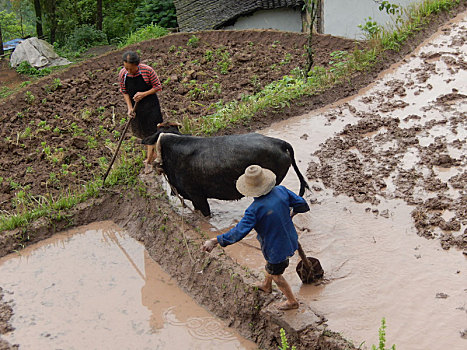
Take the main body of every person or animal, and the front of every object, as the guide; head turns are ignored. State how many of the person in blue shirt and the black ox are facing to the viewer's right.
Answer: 0

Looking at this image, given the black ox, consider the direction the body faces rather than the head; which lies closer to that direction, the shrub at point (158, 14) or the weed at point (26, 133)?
the weed

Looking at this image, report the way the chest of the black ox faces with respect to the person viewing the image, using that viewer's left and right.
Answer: facing to the left of the viewer

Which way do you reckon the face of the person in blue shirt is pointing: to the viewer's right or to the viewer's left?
to the viewer's left

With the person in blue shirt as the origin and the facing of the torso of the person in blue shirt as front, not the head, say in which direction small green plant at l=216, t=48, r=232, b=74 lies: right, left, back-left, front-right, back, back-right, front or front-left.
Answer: front-right

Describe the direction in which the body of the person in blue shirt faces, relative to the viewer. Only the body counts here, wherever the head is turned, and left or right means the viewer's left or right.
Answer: facing away from the viewer and to the left of the viewer

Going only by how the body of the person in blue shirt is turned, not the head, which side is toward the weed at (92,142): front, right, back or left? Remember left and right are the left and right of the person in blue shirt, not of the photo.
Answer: front

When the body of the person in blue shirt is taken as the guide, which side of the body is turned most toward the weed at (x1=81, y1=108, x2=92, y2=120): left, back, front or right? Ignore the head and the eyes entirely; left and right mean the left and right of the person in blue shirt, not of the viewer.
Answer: front

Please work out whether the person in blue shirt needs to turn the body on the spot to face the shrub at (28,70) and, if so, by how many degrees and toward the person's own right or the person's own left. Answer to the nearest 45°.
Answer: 0° — they already face it

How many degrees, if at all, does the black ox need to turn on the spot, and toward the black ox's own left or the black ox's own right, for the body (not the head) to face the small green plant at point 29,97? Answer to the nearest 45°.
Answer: approximately 45° to the black ox's own right

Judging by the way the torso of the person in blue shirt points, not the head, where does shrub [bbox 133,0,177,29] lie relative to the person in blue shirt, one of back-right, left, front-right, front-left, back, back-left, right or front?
front-right

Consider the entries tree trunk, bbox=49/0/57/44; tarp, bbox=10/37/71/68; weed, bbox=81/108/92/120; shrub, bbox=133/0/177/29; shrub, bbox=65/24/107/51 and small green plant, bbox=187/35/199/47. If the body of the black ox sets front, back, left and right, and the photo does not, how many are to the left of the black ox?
0

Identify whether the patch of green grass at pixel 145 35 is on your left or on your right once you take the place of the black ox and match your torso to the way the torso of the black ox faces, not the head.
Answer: on your right
